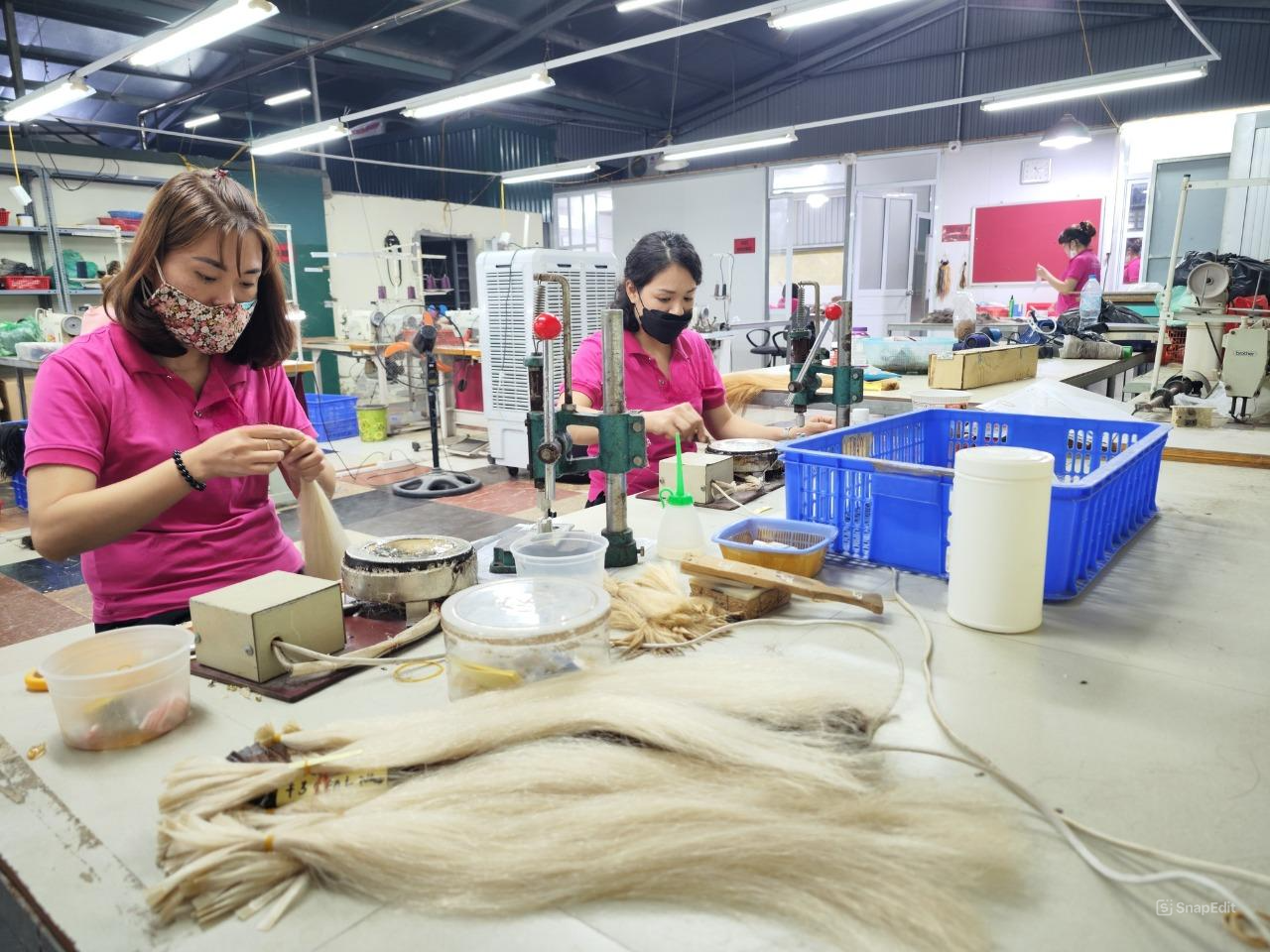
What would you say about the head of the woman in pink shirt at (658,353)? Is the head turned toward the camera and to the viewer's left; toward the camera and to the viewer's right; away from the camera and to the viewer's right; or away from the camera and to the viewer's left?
toward the camera and to the viewer's right

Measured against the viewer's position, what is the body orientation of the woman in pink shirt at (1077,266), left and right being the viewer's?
facing to the left of the viewer

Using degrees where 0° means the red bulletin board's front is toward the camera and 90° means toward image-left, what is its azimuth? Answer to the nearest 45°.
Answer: approximately 0°

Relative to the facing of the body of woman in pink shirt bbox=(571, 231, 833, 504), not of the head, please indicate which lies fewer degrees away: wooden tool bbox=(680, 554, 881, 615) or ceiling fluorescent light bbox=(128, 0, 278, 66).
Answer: the wooden tool

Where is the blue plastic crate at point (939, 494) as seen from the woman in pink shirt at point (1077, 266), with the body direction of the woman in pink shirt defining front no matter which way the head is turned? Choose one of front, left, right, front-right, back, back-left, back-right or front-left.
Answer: left

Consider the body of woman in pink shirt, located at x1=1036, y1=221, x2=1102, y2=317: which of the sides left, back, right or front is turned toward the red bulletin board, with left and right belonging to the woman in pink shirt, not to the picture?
right

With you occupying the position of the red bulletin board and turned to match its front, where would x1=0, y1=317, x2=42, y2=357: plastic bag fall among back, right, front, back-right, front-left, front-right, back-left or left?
front-right

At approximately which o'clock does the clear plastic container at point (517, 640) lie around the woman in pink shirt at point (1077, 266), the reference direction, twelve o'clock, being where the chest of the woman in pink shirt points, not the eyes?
The clear plastic container is roughly at 9 o'clock from the woman in pink shirt.

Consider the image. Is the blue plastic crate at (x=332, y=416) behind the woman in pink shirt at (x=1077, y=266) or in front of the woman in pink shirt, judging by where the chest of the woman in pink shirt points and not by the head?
in front

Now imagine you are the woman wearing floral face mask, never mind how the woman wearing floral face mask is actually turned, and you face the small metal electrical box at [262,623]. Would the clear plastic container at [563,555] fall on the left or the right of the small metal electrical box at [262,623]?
left
